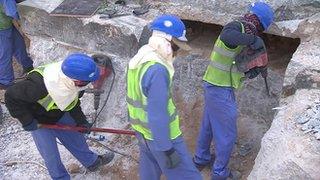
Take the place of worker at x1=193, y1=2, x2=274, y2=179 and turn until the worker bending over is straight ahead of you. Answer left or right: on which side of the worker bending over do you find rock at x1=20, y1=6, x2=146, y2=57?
right

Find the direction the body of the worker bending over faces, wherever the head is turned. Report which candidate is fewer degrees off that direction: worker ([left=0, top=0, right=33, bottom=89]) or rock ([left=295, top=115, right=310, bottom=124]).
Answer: the rock

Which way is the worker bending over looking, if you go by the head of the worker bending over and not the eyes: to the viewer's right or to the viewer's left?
to the viewer's right

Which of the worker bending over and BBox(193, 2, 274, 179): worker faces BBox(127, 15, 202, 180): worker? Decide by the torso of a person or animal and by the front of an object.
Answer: the worker bending over

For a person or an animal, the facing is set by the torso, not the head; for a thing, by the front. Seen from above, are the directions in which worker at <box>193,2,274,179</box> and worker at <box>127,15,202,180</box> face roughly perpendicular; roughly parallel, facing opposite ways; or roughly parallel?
roughly parallel

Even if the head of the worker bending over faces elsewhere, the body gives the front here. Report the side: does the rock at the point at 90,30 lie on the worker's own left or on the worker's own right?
on the worker's own left

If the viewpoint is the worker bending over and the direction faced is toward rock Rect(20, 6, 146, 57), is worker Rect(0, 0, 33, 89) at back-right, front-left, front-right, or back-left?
front-left

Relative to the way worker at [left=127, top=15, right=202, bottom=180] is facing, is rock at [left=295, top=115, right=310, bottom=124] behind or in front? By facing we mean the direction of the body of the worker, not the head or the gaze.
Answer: in front

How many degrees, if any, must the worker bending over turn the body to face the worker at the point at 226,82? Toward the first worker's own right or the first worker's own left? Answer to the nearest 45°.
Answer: approximately 45° to the first worker's own left

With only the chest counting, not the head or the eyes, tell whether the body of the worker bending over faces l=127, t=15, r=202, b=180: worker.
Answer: yes
